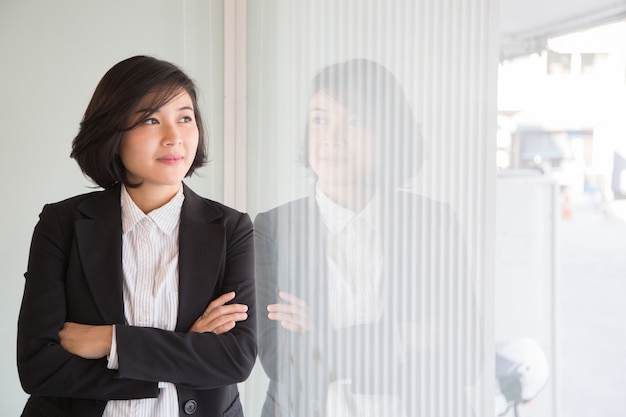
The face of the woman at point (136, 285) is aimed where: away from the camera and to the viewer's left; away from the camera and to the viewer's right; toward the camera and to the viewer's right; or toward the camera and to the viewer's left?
toward the camera and to the viewer's right

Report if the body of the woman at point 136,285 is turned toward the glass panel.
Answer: no

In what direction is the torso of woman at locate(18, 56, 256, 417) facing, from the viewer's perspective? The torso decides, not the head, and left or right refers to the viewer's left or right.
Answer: facing the viewer
